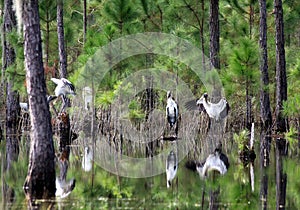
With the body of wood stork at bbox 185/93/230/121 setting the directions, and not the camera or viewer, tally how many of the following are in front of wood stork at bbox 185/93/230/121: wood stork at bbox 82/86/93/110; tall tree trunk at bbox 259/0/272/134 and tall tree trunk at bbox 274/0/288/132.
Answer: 1

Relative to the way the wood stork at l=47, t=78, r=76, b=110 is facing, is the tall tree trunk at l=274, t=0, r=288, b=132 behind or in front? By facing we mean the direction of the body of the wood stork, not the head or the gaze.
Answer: behind

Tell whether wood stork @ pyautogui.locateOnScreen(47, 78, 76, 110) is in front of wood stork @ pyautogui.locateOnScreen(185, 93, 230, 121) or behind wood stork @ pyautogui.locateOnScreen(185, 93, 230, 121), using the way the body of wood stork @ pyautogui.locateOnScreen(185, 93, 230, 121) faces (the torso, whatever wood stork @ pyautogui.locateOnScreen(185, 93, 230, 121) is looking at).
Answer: in front

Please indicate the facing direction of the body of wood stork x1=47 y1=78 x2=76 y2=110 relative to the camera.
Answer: to the viewer's left
